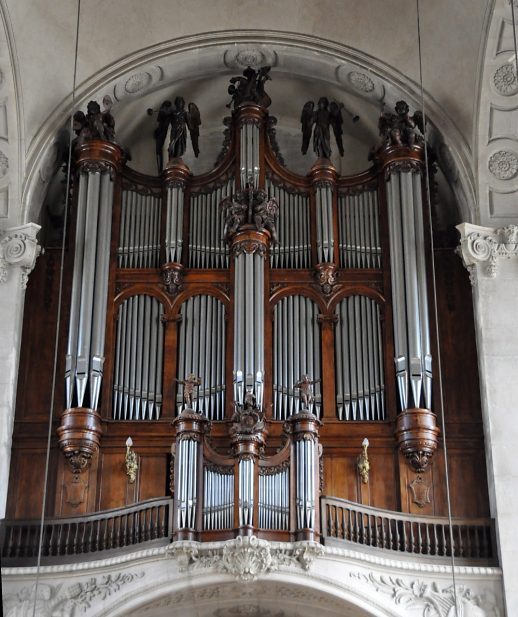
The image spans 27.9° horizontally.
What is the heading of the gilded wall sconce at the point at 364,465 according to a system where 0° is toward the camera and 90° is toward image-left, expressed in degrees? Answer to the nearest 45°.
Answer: approximately 0°

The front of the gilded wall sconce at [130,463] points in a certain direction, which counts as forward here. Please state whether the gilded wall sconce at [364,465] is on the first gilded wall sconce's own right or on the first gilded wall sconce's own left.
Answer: on the first gilded wall sconce's own left

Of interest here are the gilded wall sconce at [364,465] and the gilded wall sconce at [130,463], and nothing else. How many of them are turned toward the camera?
2

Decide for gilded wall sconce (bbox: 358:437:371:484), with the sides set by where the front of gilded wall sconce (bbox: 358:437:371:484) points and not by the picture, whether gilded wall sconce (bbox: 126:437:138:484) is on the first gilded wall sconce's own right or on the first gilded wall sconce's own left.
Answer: on the first gilded wall sconce's own right
